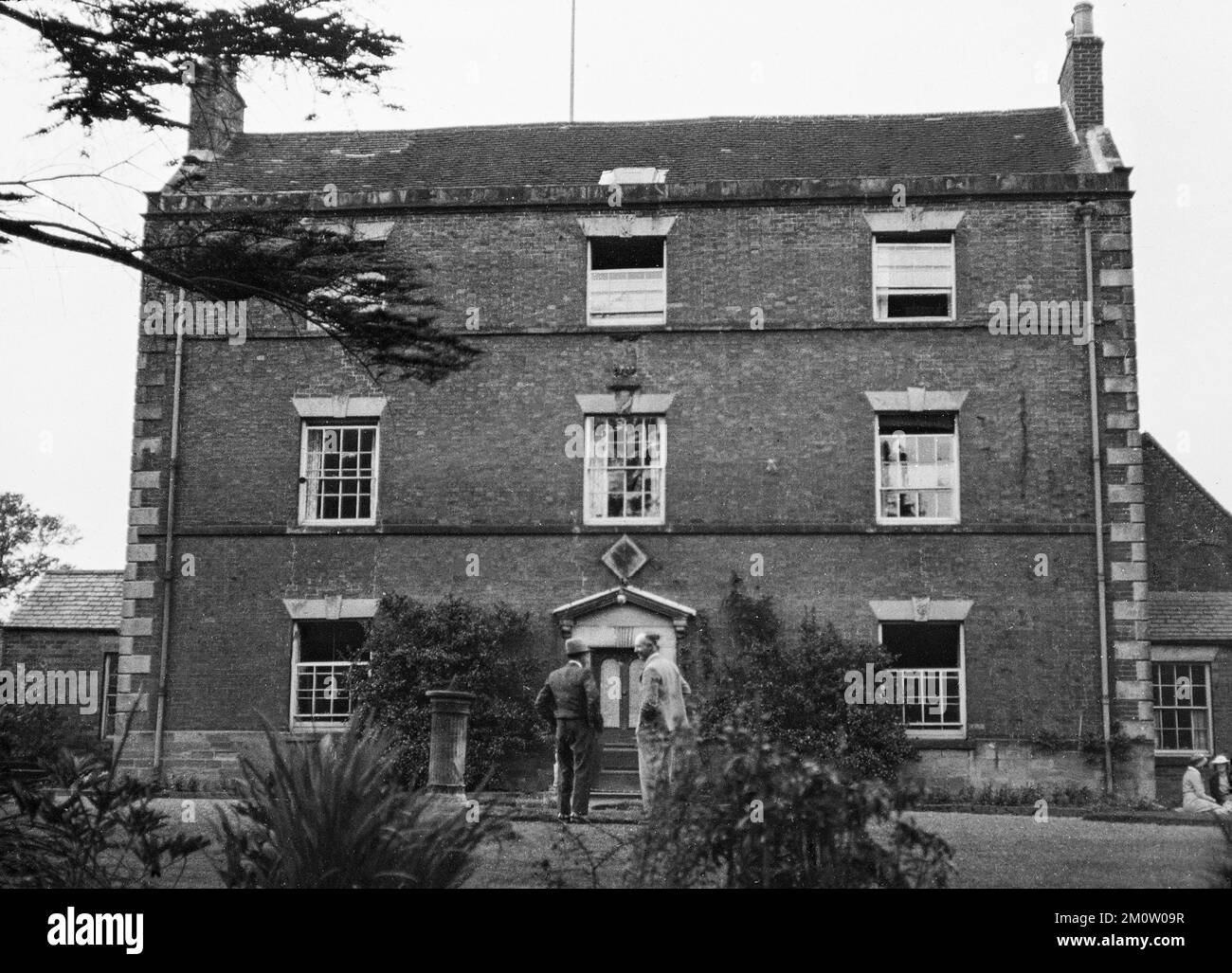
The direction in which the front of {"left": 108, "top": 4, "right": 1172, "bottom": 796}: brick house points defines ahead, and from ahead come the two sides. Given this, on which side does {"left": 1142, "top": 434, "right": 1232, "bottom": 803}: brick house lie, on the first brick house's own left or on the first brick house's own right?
on the first brick house's own left

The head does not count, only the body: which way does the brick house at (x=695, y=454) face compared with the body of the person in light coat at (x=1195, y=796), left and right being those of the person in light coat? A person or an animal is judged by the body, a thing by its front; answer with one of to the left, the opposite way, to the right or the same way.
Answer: to the right

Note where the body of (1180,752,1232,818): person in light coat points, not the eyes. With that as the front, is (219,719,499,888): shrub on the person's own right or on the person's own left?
on the person's own right

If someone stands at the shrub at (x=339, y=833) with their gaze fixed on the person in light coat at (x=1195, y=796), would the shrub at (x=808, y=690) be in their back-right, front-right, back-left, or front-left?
front-left

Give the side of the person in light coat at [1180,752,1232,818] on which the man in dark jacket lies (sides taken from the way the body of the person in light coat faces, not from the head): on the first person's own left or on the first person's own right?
on the first person's own right

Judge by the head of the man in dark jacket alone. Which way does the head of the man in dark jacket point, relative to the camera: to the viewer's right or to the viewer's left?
to the viewer's right

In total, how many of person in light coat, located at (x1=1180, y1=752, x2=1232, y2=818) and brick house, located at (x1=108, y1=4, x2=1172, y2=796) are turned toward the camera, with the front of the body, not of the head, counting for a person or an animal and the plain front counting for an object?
1

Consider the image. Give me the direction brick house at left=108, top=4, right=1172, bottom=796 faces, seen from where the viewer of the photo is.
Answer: facing the viewer

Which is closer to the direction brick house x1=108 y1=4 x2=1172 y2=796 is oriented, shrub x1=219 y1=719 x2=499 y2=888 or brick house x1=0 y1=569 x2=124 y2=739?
the shrub

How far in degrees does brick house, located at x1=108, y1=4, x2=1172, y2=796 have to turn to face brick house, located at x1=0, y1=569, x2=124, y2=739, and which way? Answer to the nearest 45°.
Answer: approximately 135° to its right
